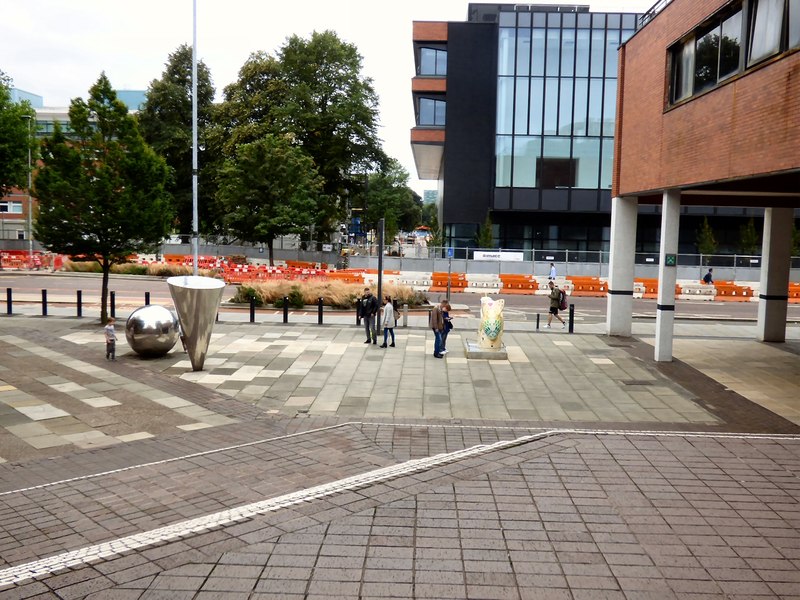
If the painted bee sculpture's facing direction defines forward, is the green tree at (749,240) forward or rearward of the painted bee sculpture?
rearward

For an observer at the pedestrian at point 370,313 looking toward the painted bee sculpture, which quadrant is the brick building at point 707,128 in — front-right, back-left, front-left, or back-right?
front-left

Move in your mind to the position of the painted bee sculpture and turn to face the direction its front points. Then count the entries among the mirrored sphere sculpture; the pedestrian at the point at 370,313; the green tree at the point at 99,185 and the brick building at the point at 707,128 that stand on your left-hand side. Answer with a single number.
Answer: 1

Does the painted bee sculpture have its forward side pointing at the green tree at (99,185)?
no

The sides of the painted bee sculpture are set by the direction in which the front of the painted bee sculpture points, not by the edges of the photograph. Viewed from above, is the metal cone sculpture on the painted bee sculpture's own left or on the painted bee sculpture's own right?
on the painted bee sculpture's own right

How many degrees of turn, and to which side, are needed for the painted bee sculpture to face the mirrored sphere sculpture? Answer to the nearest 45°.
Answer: approximately 90° to its right

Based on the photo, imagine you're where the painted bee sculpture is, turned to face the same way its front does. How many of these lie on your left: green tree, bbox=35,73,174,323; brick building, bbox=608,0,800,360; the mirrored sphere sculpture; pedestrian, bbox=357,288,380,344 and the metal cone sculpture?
1

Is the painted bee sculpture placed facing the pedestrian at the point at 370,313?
no

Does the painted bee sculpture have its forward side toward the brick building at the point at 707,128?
no

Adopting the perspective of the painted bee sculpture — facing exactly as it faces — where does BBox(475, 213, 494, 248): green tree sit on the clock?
The green tree is roughly at 6 o'clock from the painted bee sculpture.

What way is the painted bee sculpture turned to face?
toward the camera

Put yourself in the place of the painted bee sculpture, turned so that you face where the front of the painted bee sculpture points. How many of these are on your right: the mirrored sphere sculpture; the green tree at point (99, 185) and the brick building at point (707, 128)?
2

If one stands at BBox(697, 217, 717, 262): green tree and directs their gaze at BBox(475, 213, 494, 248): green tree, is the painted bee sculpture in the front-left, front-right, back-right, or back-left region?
front-left

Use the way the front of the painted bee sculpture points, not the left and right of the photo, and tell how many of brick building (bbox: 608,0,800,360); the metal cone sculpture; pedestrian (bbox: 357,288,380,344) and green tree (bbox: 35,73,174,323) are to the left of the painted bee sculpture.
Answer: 1
